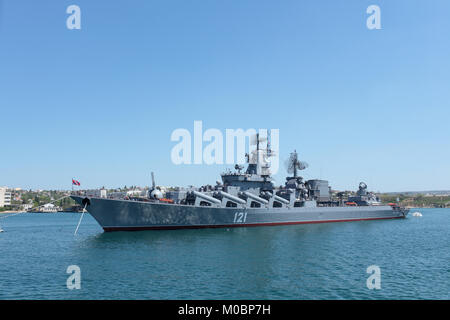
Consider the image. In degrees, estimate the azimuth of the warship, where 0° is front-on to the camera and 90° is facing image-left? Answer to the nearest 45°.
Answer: approximately 45°
